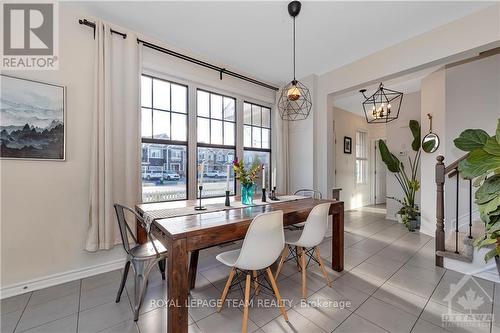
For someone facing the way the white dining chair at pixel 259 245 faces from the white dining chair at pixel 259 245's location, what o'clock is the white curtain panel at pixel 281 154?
The white curtain panel is roughly at 2 o'clock from the white dining chair.

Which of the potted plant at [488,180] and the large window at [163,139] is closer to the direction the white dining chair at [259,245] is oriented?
the large window

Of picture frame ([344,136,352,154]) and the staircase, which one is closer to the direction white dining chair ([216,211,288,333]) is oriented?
the picture frame

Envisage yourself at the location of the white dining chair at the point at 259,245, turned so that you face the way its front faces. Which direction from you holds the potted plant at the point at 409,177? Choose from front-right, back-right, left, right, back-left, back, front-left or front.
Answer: right

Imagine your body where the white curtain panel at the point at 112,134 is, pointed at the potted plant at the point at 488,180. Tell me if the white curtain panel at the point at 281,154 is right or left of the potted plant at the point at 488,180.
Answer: left

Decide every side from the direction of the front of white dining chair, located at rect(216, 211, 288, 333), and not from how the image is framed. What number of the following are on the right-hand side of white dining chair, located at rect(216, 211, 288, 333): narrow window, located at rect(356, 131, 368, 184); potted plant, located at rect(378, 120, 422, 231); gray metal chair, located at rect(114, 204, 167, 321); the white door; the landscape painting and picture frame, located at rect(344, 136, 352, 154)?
4

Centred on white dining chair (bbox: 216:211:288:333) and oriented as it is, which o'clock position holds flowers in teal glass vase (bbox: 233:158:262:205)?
The flowers in teal glass vase is roughly at 1 o'clock from the white dining chair.

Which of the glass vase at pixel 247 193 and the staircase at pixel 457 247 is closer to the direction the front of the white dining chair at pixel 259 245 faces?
the glass vase

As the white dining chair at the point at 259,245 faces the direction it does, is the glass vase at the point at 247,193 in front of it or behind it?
in front

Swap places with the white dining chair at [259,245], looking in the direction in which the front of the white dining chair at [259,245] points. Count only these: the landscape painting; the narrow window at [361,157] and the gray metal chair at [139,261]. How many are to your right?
1

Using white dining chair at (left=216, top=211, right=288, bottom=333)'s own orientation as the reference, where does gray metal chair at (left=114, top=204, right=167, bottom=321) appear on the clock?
The gray metal chair is roughly at 11 o'clock from the white dining chair.

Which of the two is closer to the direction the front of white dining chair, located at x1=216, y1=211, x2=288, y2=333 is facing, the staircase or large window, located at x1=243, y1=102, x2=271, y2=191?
the large window

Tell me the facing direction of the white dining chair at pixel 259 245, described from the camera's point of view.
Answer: facing away from the viewer and to the left of the viewer

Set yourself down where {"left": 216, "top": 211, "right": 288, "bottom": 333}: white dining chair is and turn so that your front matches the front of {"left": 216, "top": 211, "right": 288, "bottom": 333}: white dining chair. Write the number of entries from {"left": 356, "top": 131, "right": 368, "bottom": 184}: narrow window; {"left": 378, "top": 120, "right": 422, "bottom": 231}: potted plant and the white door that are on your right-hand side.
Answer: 3

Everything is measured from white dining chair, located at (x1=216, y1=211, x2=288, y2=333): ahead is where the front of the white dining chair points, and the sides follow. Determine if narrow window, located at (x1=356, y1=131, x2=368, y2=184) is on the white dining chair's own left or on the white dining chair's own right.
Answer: on the white dining chair's own right

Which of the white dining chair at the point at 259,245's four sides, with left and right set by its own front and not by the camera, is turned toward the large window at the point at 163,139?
front
